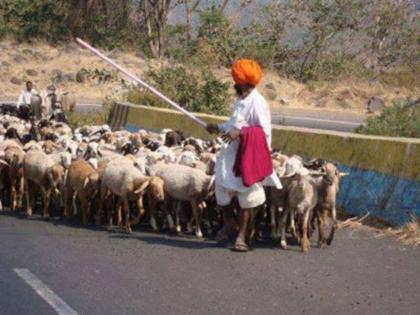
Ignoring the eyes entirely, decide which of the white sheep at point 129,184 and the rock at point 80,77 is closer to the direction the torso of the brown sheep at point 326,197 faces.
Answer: the white sheep

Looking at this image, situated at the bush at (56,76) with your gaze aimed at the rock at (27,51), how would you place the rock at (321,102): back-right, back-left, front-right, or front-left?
back-right

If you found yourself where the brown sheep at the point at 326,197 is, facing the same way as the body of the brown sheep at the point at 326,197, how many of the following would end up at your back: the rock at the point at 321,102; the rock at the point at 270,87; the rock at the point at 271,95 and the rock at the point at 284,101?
4

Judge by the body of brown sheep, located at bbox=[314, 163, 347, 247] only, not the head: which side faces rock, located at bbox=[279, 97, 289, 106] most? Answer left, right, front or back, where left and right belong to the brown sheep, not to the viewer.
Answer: back
